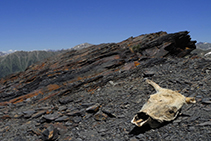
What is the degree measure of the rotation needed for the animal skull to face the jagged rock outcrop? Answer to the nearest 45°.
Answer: approximately 90° to its right

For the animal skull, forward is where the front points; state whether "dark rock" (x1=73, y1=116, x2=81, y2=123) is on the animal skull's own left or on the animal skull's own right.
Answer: on the animal skull's own right

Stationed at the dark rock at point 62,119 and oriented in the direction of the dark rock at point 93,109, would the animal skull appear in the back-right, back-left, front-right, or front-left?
front-right

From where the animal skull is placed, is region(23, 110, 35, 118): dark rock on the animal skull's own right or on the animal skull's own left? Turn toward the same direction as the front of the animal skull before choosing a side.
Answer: on the animal skull's own right

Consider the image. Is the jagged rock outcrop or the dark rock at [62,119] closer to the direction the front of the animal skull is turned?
the dark rock

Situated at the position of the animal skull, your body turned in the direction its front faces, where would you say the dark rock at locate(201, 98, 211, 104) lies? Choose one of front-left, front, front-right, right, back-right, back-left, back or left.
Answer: back

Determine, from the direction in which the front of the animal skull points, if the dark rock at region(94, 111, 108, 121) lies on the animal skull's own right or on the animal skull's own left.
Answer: on the animal skull's own right

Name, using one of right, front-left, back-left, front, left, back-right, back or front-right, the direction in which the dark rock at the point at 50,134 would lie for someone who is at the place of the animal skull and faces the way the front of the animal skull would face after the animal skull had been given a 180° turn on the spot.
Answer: back-left

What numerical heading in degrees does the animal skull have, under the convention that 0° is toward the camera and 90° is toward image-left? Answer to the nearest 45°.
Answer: approximately 45°
